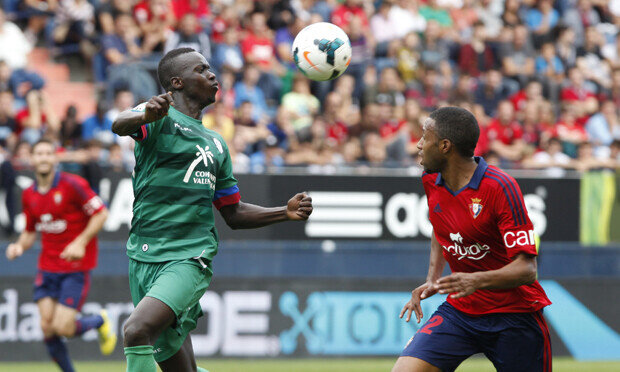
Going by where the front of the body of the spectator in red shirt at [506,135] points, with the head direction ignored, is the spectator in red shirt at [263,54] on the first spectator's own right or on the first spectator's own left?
on the first spectator's own right

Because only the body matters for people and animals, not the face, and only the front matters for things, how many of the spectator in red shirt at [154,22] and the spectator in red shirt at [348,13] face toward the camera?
2

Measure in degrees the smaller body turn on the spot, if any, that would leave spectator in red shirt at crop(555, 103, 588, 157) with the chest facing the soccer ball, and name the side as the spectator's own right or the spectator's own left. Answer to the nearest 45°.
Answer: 0° — they already face it

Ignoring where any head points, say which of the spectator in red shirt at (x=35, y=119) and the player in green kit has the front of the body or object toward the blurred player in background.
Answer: the spectator in red shirt

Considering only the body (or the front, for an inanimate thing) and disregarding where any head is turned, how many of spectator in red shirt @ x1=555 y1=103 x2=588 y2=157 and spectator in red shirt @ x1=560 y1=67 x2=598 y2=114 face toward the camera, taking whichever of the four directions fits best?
2

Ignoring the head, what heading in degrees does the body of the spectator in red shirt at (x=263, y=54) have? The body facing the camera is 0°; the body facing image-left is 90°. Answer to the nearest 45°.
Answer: approximately 0°

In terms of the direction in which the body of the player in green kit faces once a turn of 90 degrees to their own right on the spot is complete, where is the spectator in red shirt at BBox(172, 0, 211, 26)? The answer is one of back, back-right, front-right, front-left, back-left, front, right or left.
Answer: back-right

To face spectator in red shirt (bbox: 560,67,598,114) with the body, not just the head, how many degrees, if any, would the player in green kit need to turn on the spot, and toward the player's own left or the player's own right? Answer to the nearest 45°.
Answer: approximately 90° to the player's own left

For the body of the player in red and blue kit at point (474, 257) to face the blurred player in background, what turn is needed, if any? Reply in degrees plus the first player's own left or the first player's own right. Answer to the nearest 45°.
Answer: approximately 90° to the first player's own right

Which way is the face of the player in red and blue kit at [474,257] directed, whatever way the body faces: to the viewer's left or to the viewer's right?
to the viewer's left
